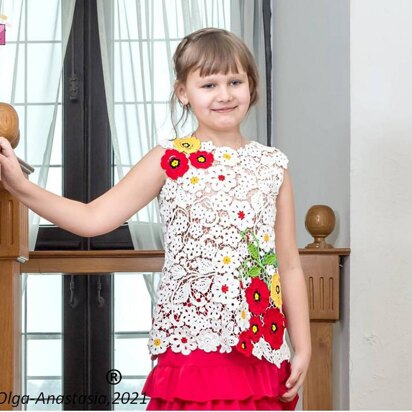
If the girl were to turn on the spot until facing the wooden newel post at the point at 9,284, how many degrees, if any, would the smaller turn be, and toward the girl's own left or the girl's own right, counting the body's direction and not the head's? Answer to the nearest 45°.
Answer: approximately 135° to the girl's own right

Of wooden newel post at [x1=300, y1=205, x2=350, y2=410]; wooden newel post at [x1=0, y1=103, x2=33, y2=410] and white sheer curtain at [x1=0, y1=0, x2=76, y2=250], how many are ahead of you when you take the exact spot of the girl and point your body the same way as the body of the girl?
0

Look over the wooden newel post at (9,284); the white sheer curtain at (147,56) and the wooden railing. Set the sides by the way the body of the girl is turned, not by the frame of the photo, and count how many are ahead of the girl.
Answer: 0

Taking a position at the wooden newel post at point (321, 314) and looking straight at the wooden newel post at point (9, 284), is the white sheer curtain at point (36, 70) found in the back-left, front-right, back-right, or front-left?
front-right

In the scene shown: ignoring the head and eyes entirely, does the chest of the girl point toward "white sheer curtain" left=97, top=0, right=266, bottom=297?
no

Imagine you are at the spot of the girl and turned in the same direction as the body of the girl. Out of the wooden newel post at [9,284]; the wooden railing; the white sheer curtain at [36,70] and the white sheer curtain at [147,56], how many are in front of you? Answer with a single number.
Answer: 0

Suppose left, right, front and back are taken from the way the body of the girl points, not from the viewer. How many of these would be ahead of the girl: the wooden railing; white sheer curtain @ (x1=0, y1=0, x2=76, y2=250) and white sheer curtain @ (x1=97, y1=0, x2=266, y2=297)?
0

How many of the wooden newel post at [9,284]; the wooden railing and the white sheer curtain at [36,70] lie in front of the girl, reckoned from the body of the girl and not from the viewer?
0

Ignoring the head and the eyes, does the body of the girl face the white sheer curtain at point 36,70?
no

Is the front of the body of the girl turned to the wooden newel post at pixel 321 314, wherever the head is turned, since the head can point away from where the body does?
no

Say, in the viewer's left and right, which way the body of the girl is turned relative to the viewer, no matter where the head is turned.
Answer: facing the viewer
